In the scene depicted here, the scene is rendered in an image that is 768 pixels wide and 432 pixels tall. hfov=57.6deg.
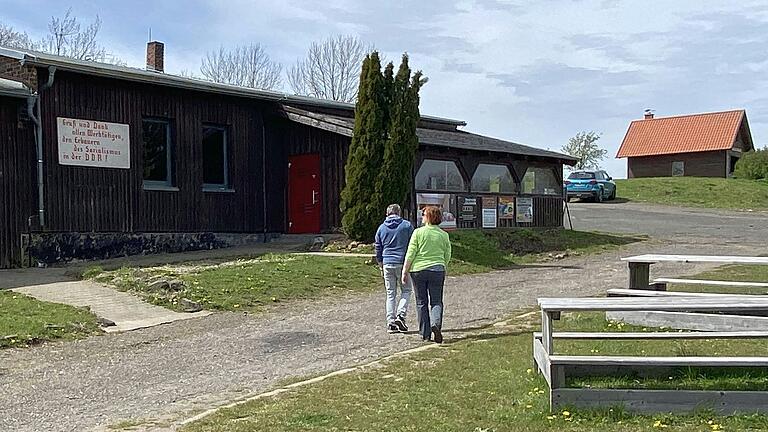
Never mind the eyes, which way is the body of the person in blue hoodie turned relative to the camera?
away from the camera

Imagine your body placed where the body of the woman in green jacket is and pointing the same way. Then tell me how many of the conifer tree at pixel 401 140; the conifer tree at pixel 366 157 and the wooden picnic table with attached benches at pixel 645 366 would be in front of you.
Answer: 2

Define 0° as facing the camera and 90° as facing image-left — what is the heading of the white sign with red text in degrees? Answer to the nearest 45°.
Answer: approximately 315°

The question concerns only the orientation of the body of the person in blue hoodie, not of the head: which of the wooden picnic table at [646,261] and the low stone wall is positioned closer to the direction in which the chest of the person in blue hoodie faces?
the low stone wall

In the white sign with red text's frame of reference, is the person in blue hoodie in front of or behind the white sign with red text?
in front

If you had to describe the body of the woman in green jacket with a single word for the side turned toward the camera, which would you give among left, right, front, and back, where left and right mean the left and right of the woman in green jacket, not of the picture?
back

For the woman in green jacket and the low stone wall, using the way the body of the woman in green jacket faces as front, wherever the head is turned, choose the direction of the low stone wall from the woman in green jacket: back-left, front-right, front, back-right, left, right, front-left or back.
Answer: front-left

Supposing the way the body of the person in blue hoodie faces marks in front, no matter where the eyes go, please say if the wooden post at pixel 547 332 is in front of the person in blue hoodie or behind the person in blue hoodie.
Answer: behind
